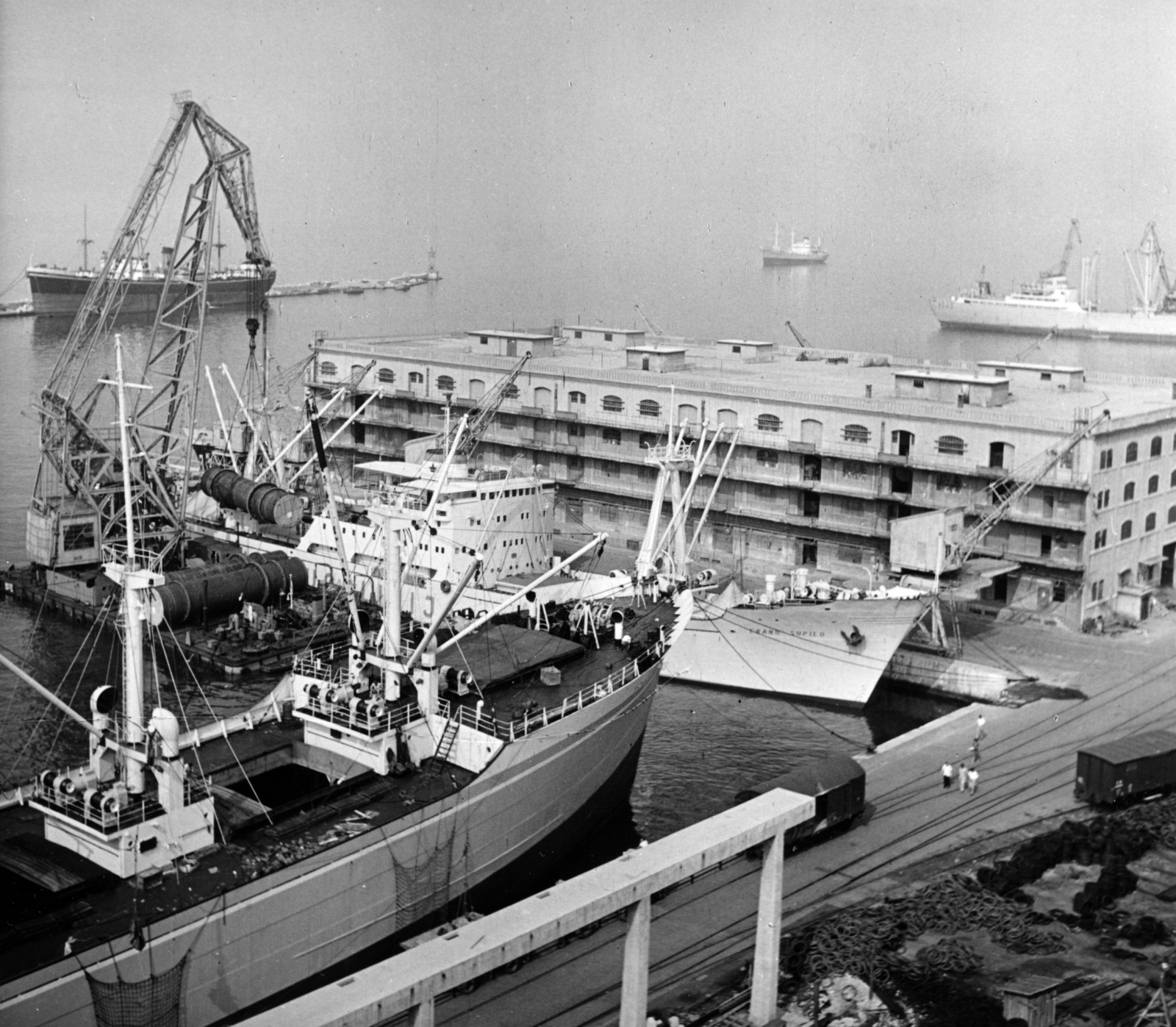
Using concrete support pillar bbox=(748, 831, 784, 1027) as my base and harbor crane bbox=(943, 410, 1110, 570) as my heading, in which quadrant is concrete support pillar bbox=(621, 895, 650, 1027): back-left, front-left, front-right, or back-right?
back-left

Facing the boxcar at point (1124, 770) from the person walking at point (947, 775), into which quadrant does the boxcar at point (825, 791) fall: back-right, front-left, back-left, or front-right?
back-right

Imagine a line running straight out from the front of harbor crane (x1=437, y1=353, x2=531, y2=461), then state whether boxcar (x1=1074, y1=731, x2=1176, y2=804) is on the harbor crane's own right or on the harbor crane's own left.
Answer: on the harbor crane's own right

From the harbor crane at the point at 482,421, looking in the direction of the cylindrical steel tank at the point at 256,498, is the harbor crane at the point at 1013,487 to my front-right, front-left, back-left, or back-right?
back-left

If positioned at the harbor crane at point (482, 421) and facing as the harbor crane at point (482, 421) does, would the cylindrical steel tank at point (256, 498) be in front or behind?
behind

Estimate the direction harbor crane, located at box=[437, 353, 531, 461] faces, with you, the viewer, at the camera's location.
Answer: facing to the right of the viewer

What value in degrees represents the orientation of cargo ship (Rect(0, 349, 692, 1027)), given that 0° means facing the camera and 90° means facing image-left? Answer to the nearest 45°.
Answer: approximately 225°

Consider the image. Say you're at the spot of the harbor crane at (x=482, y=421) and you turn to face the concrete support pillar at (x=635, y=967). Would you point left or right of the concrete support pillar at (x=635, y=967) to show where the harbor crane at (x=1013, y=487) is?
left

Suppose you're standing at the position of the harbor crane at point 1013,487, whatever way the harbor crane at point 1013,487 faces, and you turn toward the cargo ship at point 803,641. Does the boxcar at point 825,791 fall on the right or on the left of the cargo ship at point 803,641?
left

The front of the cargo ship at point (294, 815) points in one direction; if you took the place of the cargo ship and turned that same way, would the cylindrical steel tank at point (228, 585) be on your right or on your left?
on your left
